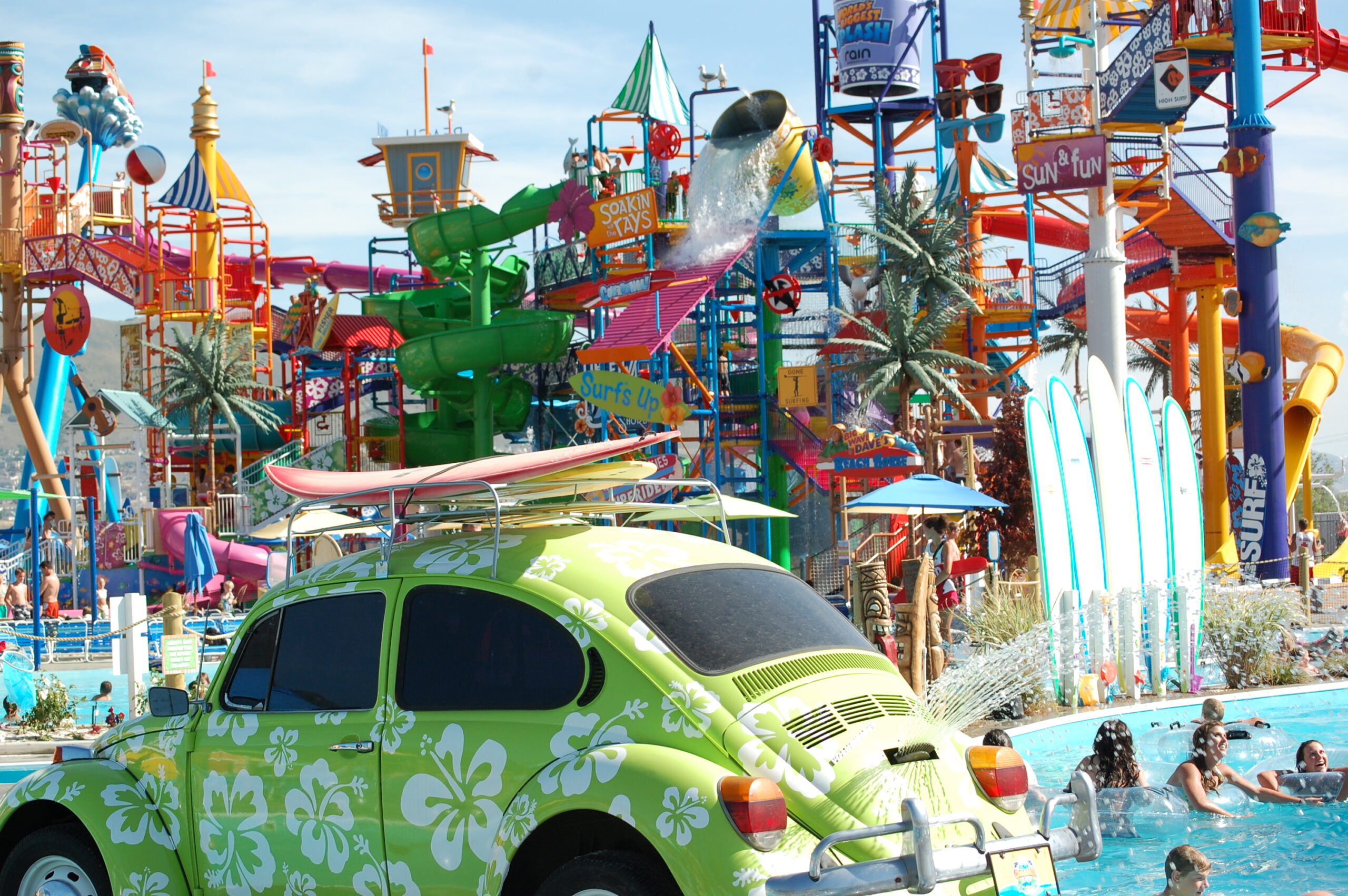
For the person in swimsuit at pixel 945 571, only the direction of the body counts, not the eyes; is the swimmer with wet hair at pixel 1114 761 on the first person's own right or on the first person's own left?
on the first person's own left

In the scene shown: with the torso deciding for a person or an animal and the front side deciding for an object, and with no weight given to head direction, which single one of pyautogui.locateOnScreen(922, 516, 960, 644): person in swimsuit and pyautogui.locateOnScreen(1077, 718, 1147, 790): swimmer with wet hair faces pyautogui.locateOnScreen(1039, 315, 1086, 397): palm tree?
the swimmer with wet hair

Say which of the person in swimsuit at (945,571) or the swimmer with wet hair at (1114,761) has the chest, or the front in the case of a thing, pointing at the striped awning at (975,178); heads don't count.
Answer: the swimmer with wet hair

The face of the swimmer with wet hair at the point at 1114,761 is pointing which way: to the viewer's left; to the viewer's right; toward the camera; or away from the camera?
away from the camera

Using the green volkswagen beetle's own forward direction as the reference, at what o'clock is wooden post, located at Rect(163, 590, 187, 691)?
The wooden post is roughly at 1 o'clock from the green volkswagen beetle.

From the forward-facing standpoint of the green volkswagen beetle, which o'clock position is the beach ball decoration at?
The beach ball decoration is roughly at 1 o'clock from the green volkswagen beetle.

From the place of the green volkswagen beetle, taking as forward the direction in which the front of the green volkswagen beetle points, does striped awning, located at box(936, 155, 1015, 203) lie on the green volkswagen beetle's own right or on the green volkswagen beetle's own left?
on the green volkswagen beetle's own right

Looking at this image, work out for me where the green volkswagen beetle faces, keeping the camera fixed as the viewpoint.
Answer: facing away from the viewer and to the left of the viewer

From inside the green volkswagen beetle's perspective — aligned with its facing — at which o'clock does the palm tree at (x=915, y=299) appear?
The palm tree is roughly at 2 o'clock from the green volkswagen beetle.

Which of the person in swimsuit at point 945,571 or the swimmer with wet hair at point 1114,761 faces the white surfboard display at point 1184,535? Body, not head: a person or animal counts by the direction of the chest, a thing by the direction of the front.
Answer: the swimmer with wet hair

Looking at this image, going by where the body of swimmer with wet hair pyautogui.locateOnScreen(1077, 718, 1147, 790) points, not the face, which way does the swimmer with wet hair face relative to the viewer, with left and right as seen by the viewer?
facing away from the viewer
